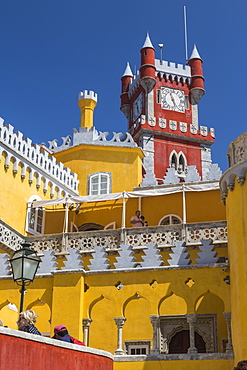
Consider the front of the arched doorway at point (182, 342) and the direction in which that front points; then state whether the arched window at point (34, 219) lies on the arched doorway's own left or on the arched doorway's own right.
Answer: on the arched doorway's own right

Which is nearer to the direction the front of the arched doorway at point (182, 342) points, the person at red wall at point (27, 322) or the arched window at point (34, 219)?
the person at red wall

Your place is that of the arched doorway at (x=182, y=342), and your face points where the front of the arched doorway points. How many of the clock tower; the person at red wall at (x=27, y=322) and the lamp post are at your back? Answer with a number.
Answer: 1

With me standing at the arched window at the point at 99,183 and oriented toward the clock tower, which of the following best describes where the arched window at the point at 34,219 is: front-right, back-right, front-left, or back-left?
back-left

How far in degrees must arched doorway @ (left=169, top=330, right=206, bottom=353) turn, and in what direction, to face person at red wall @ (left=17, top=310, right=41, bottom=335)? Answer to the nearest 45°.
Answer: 0° — it already faces them

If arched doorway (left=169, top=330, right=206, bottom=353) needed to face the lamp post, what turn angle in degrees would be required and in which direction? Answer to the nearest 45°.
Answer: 0° — it already faces it

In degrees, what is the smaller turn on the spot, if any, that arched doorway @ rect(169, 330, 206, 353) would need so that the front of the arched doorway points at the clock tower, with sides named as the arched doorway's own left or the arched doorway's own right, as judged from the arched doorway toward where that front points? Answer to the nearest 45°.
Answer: approximately 180°

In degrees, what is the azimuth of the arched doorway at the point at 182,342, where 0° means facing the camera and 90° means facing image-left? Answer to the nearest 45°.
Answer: approximately 0°
